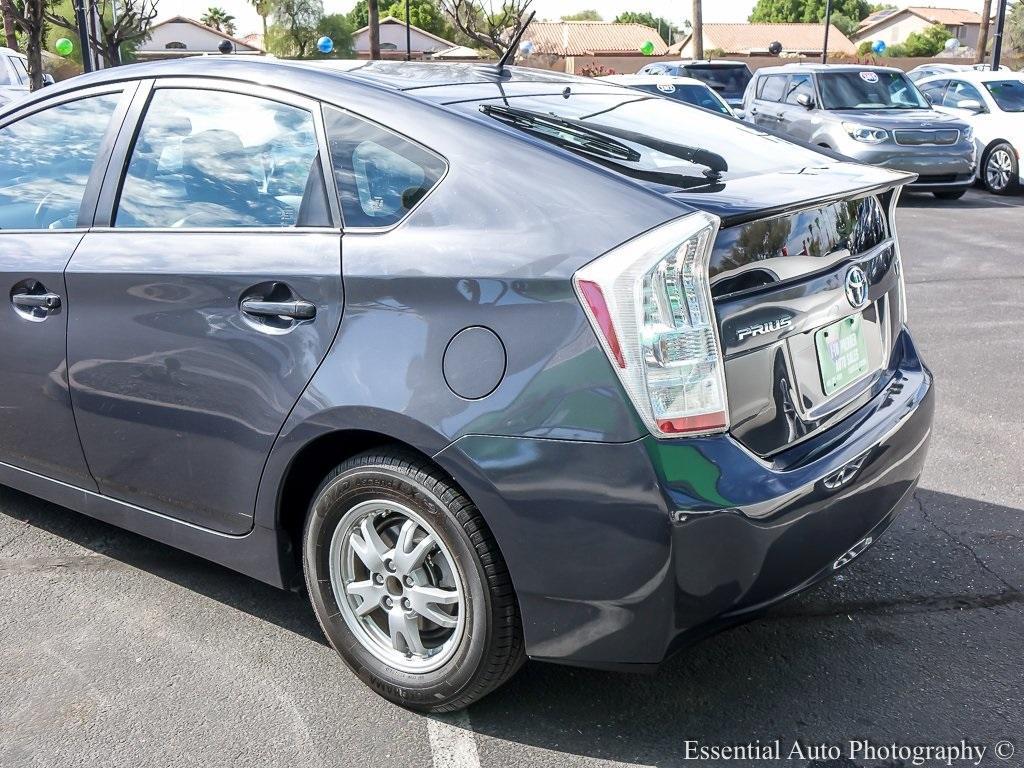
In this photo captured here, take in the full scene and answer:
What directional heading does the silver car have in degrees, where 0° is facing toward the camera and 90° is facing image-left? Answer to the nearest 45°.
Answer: approximately 315°

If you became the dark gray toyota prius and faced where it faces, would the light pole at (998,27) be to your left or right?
on your right

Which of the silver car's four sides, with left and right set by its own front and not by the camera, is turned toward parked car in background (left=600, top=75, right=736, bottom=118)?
right

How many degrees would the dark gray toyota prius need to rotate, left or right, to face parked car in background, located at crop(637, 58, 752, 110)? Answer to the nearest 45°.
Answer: approximately 45° to its right

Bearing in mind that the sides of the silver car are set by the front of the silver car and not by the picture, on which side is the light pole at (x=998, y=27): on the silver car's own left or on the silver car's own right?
on the silver car's own left

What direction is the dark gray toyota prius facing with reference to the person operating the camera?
facing away from the viewer and to the left of the viewer

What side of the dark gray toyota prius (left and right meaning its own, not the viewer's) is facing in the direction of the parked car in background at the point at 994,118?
right

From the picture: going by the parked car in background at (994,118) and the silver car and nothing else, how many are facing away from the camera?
0

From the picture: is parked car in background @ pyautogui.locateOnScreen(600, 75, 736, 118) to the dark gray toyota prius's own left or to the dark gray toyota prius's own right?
on its right

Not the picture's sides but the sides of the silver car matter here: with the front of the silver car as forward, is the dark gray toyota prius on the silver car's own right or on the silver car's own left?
on the silver car's own right

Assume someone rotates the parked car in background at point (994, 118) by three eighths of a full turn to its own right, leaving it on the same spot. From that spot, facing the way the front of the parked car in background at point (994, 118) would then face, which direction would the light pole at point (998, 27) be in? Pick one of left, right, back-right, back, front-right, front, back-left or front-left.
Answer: right

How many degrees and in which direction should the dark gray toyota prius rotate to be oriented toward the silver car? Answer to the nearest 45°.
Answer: approximately 90° to its right

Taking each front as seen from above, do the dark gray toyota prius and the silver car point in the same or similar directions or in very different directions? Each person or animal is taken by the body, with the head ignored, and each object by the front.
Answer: very different directions

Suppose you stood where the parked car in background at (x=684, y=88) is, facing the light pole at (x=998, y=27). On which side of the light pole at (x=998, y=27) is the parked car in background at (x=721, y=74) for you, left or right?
left

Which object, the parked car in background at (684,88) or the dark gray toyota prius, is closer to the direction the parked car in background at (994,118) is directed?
the dark gray toyota prius
